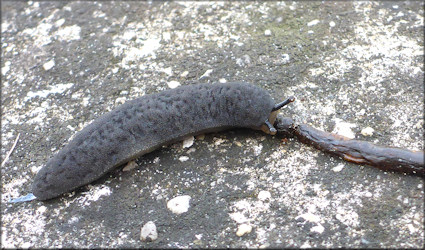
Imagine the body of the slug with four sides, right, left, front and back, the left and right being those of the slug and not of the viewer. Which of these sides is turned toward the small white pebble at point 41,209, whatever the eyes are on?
back

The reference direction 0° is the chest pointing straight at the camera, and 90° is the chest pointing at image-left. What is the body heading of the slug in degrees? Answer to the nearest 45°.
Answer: approximately 270°

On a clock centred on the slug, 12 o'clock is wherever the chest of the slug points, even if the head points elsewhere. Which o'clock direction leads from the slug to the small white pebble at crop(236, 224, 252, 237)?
The small white pebble is roughly at 2 o'clock from the slug.

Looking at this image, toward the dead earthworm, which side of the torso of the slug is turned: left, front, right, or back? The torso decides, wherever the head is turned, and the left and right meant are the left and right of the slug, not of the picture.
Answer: front

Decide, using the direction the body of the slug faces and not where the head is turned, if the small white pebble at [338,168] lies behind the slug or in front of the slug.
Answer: in front

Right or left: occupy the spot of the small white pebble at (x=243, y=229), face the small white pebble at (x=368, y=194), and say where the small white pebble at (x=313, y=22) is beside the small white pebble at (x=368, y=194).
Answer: left

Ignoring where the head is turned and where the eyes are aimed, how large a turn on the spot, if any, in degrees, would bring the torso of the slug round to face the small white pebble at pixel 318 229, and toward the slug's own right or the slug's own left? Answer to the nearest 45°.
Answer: approximately 45° to the slug's own right

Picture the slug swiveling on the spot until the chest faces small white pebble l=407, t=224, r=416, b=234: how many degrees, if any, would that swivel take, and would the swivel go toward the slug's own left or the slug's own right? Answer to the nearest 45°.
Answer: approximately 45° to the slug's own right

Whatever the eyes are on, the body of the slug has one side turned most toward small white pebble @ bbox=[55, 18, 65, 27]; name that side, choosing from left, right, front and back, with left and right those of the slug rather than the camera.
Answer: left

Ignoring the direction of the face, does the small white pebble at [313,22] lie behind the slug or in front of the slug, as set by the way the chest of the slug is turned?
in front
